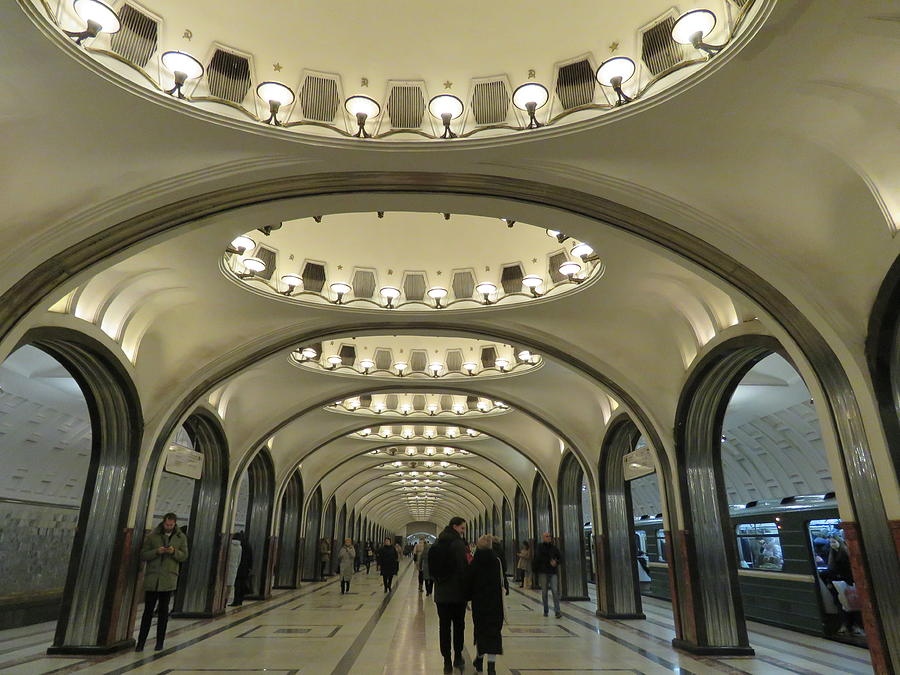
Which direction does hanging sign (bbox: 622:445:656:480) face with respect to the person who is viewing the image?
facing the viewer and to the left of the viewer

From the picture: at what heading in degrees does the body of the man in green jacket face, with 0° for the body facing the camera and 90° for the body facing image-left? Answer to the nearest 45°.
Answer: approximately 0°

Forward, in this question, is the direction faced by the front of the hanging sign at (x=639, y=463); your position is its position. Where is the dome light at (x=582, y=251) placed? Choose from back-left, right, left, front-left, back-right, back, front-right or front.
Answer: front-left

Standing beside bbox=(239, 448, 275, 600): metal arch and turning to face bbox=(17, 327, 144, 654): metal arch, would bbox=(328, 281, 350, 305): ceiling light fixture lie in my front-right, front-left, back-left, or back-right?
front-left

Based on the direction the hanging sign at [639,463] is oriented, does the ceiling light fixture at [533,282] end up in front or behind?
in front

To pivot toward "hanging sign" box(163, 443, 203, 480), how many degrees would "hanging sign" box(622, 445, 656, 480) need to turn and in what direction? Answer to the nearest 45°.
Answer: approximately 45° to its right

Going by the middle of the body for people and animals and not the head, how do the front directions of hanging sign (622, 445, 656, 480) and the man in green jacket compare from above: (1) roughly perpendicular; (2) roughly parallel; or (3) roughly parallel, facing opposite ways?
roughly perpendicular
